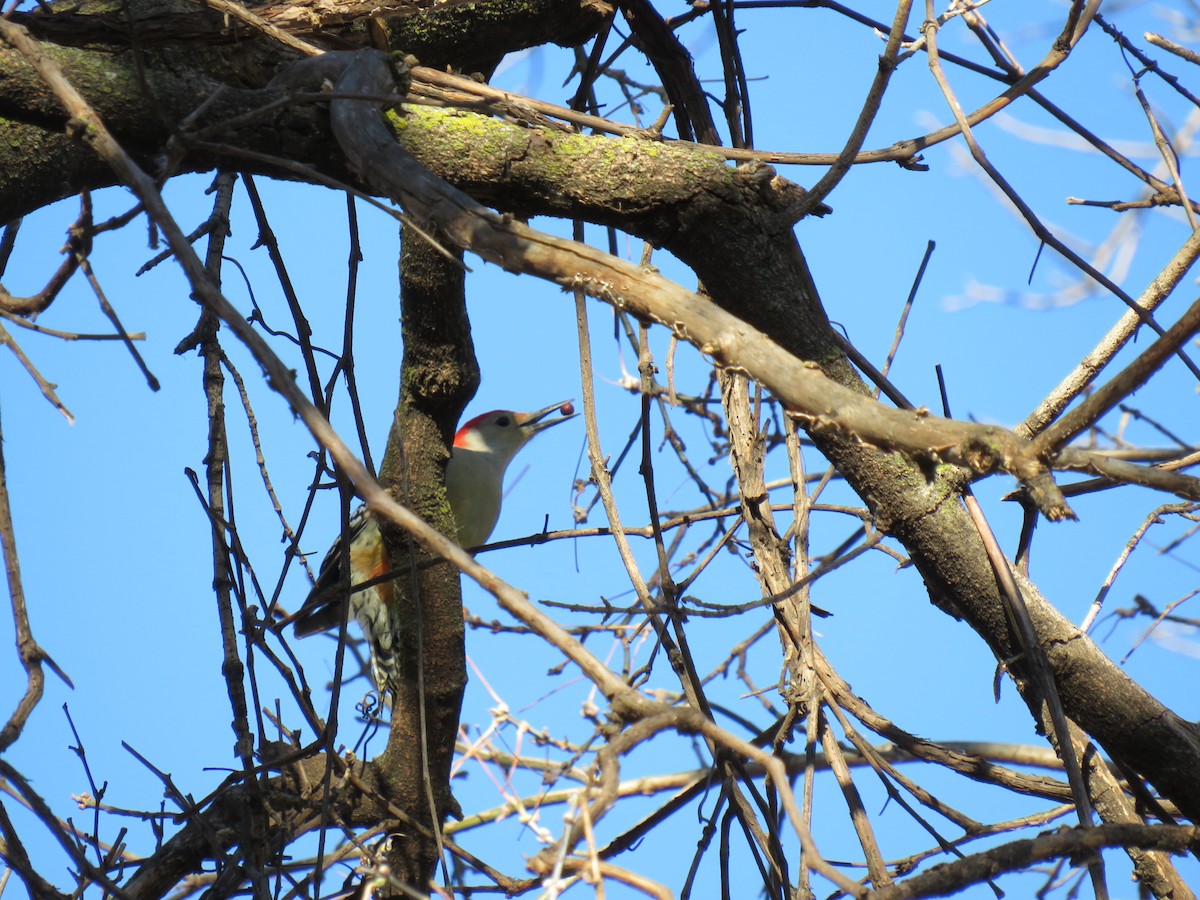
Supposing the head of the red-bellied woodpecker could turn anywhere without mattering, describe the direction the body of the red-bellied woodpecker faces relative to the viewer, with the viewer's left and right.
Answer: facing to the right of the viewer
